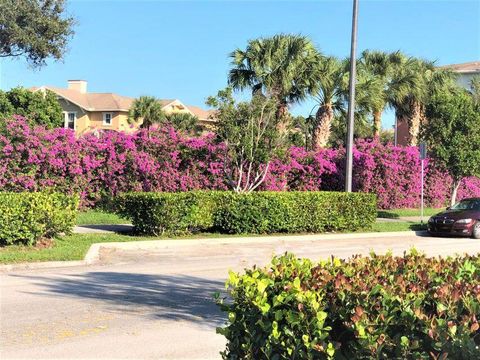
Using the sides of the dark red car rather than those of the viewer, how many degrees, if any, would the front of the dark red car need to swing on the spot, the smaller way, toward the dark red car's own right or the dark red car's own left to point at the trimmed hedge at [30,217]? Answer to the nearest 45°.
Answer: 0° — it already faces it

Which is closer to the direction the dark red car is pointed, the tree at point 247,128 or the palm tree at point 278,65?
the tree

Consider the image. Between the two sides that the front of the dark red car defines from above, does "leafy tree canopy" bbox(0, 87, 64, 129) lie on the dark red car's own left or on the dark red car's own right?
on the dark red car's own right

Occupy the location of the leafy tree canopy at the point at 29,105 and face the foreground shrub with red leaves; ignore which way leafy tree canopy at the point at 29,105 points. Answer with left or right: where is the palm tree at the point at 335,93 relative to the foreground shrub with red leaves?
left

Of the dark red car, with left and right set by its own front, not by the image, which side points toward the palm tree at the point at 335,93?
right

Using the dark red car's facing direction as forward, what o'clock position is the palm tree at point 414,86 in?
The palm tree is roughly at 4 o'clock from the dark red car.

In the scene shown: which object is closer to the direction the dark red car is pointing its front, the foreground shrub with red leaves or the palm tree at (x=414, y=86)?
the foreground shrub with red leaves

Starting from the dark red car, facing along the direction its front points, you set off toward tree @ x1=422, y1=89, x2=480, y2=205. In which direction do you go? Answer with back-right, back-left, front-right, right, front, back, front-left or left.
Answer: back-right

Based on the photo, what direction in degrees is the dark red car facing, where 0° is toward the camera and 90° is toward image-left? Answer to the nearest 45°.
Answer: approximately 45°

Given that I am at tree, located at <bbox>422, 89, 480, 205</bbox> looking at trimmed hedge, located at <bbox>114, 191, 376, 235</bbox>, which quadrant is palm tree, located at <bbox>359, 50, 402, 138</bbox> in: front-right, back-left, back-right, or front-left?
back-right

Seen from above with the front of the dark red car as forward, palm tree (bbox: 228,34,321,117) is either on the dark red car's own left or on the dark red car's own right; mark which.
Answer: on the dark red car's own right
